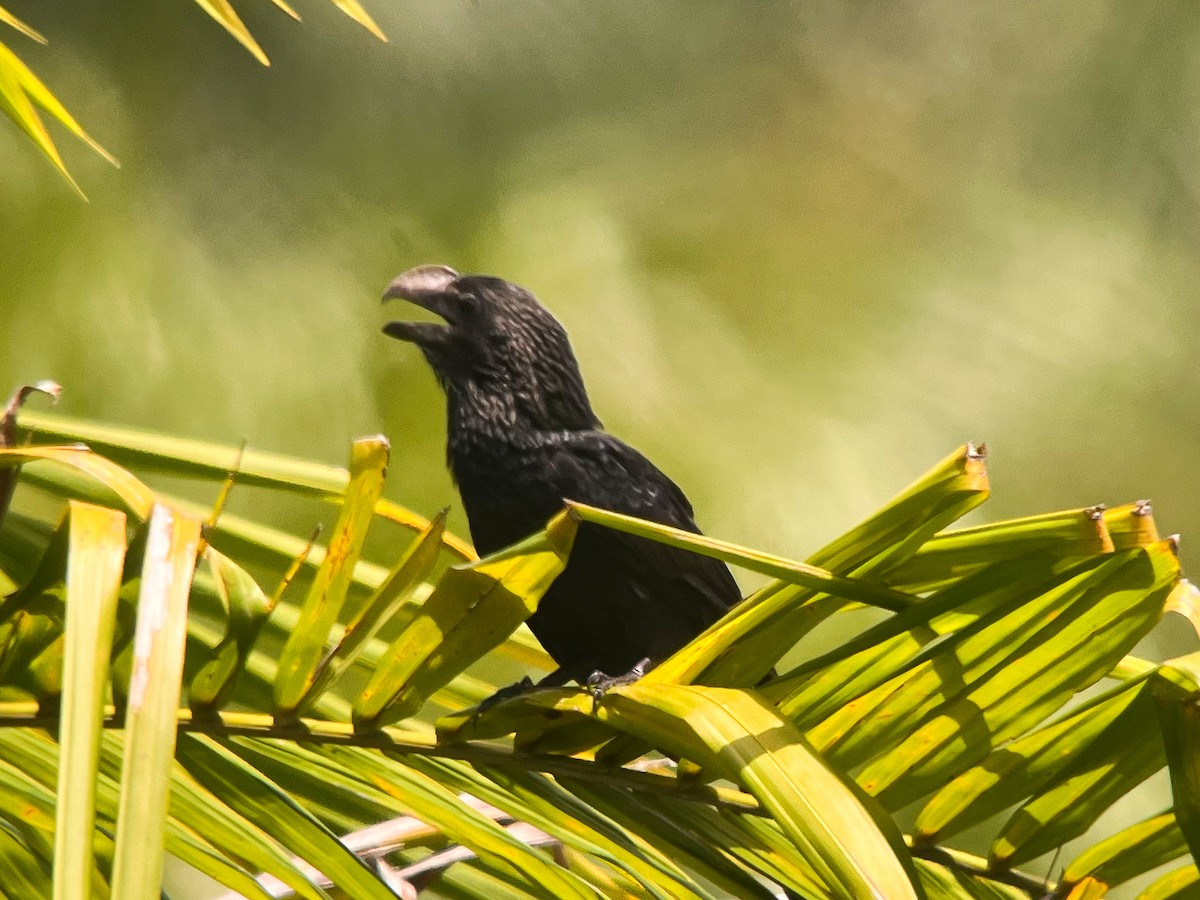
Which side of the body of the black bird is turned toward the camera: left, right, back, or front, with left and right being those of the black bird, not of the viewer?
left
